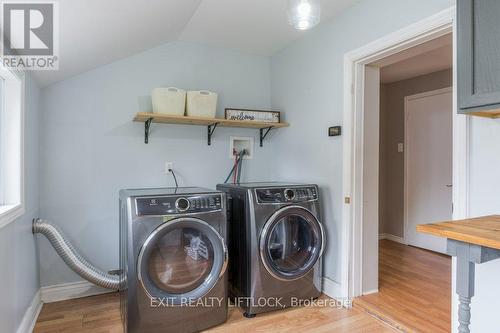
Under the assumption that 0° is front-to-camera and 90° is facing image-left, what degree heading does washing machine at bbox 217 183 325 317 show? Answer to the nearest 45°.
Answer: approximately 315°

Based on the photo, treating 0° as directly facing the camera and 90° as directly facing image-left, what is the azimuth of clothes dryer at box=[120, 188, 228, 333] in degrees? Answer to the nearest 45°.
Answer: approximately 0°

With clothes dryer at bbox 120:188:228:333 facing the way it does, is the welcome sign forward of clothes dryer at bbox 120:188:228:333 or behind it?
behind

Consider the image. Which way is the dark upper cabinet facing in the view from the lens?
facing the viewer and to the left of the viewer

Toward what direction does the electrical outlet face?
toward the camera

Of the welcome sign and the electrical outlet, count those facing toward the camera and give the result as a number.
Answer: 2

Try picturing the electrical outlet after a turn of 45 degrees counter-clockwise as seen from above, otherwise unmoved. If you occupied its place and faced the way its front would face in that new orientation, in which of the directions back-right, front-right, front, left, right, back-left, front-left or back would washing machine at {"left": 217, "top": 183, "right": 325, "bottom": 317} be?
front

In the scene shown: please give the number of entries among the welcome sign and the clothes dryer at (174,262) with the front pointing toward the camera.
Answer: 2

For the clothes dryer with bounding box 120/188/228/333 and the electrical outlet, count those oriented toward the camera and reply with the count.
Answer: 2

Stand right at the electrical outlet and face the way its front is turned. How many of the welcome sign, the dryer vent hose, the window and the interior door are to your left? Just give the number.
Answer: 2

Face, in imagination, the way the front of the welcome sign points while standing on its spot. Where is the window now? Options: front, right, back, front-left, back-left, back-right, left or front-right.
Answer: front-right

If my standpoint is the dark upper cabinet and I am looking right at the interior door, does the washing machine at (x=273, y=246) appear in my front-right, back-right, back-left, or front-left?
front-left

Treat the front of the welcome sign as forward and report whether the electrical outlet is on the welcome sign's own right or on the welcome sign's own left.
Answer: on the welcome sign's own right

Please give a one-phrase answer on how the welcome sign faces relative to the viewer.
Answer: facing the viewer
